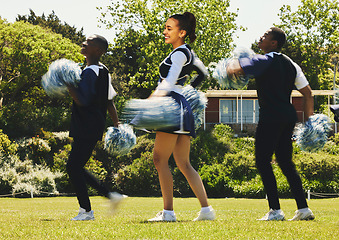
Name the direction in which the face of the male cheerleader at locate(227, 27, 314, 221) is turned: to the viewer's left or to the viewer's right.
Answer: to the viewer's left

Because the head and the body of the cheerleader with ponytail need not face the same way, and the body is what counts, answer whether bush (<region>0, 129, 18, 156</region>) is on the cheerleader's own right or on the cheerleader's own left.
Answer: on the cheerleader's own right

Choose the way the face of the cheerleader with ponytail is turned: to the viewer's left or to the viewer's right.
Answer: to the viewer's left
